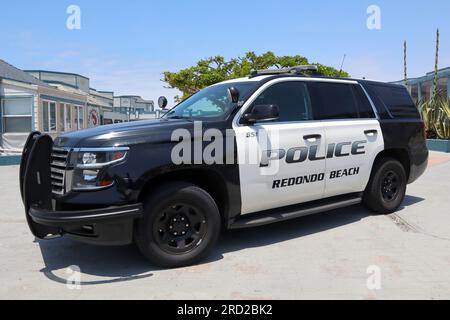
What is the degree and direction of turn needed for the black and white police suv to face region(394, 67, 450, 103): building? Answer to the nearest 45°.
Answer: approximately 180°

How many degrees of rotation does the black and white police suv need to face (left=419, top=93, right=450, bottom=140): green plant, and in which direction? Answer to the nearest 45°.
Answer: approximately 180°

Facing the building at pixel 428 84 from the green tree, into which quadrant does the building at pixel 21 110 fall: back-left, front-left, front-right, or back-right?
back-right

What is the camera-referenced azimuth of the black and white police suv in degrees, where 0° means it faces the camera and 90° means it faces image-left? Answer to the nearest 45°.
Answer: approximately 45°

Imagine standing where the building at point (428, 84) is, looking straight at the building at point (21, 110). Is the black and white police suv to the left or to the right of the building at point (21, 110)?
left

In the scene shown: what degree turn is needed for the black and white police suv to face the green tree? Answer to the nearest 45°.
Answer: approximately 135° to its right

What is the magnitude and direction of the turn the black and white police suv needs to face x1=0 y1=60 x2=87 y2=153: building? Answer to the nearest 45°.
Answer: approximately 90° to its right
